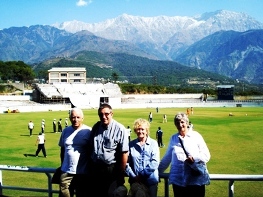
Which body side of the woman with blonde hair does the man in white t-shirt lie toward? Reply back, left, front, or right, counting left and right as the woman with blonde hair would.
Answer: right

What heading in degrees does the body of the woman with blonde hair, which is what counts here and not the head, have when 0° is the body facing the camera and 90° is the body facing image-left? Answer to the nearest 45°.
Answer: approximately 0°
